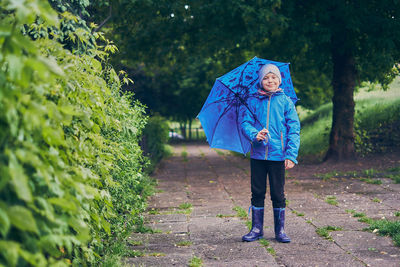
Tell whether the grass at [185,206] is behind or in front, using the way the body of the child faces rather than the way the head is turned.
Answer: behind

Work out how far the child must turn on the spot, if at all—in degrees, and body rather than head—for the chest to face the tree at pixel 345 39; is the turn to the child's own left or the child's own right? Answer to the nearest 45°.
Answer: approximately 180°

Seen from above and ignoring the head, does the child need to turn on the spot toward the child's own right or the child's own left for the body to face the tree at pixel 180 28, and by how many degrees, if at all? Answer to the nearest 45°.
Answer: approximately 180°

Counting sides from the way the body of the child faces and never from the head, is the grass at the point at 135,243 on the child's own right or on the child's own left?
on the child's own right

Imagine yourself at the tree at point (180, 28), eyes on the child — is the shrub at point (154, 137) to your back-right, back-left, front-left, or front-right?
front-right

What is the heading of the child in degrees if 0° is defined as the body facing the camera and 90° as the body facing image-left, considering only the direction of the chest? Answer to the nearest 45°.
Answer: approximately 0°
